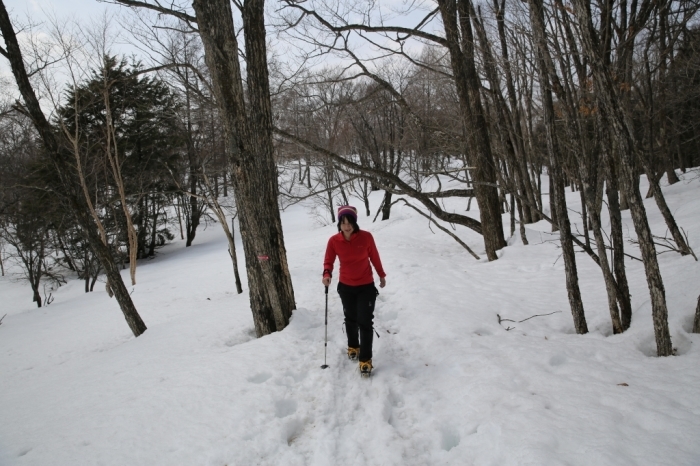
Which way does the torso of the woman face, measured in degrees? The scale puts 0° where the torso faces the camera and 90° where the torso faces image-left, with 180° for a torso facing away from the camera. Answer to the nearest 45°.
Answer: approximately 0°

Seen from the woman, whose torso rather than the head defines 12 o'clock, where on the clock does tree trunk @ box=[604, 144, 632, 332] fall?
The tree trunk is roughly at 9 o'clock from the woman.

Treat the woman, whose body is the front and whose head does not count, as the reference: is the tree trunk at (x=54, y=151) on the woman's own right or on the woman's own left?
on the woman's own right

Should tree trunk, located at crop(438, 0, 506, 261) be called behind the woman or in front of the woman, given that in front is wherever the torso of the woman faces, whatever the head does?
behind

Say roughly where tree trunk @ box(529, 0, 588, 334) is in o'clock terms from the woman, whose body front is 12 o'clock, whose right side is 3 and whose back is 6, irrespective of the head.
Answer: The tree trunk is roughly at 9 o'clock from the woman.

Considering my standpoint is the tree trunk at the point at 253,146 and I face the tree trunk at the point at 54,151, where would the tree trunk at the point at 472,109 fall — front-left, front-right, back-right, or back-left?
back-right
